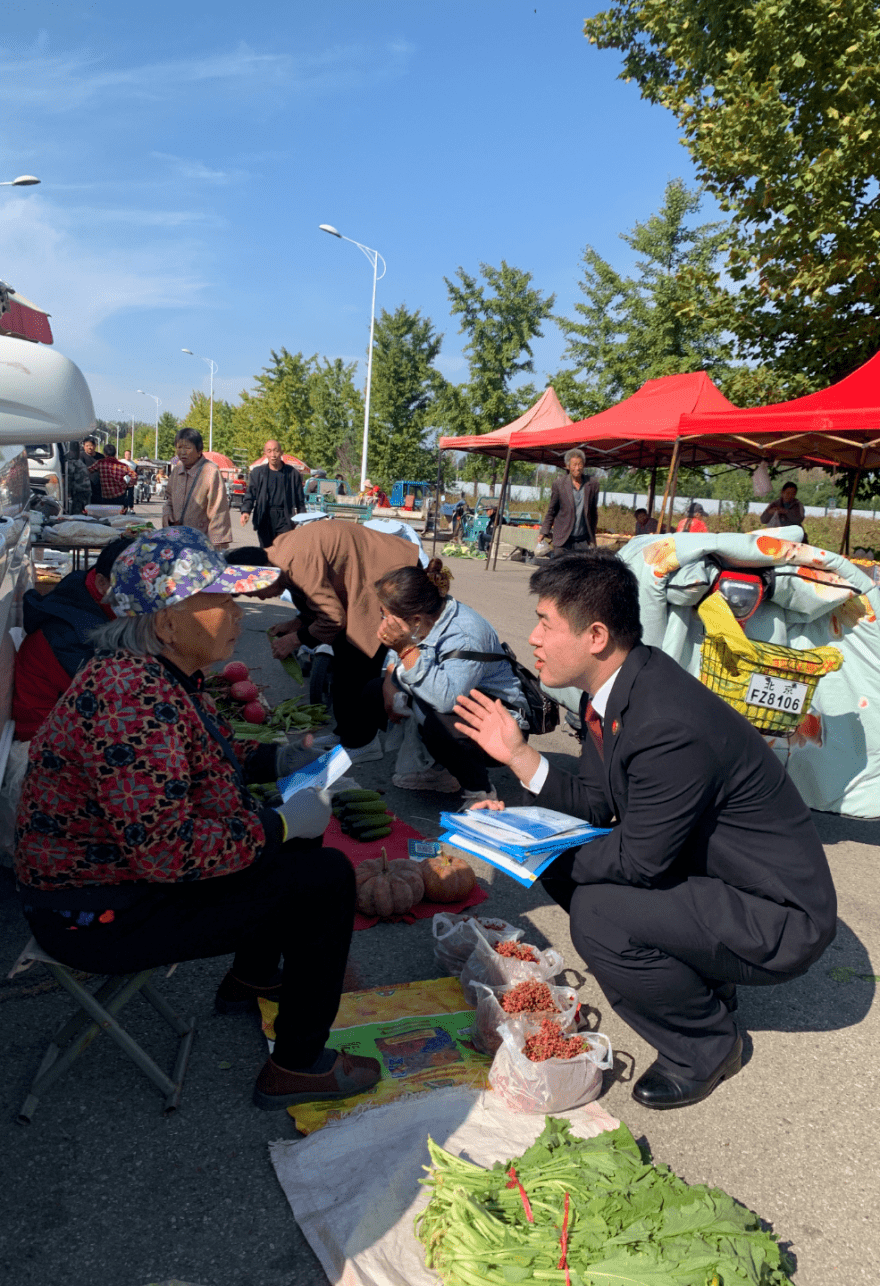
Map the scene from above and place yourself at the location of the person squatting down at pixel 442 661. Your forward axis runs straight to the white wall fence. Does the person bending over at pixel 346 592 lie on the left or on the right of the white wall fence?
left

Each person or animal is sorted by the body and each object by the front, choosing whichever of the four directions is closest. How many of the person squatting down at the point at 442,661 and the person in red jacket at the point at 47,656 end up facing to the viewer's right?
1

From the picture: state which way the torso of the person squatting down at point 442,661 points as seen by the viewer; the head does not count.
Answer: to the viewer's left

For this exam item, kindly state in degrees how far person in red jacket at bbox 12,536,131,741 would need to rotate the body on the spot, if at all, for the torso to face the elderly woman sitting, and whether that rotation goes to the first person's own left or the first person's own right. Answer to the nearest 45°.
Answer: approximately 90° to the first person's own right

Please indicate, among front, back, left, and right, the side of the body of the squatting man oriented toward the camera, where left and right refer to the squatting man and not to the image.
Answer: left

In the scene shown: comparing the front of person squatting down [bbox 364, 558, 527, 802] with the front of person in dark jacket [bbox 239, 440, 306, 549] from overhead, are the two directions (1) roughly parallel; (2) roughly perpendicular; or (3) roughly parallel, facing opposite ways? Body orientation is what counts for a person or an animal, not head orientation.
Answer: roughly perpendicular

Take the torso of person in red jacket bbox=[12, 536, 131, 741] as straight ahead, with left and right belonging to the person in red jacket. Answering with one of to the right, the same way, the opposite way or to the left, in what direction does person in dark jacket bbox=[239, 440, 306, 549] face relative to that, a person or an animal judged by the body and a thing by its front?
to the right

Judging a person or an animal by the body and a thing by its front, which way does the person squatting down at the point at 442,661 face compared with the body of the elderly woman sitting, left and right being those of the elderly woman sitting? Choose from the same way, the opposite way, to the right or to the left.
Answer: the opposite way

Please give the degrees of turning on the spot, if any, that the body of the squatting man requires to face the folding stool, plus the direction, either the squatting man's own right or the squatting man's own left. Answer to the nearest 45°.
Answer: approximately 45° to the squatting man's own left

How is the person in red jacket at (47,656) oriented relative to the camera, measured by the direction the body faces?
to the viewer's right

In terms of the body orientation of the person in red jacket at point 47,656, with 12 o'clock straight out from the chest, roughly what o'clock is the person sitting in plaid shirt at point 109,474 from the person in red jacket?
The person sitting in plaid shirt is roughly at 9 o'clock from the person in red jacket.

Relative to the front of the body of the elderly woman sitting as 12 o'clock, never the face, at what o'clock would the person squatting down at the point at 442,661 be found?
The person squatting down is roughly at 10 o'clock from the elderly woman sitting.

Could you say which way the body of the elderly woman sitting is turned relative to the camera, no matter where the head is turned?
to the viewer's right
